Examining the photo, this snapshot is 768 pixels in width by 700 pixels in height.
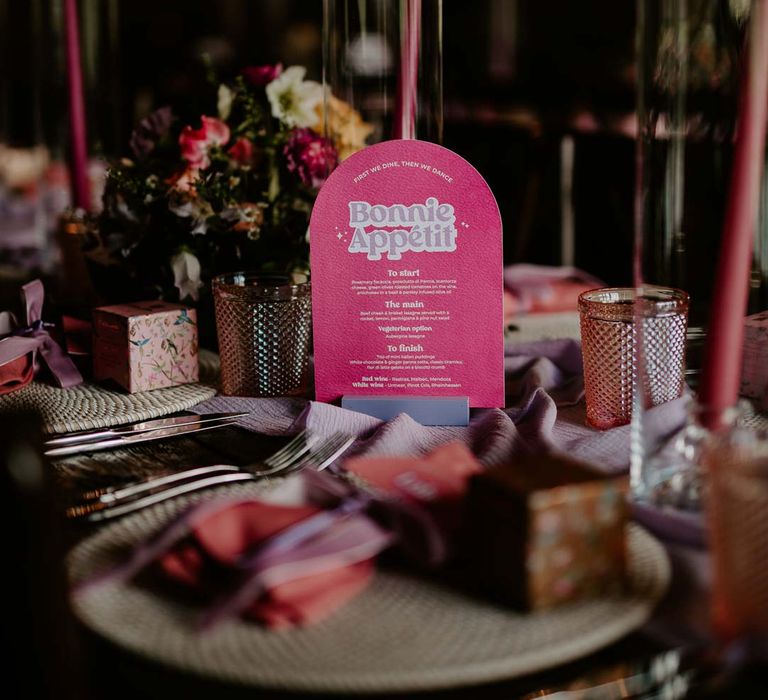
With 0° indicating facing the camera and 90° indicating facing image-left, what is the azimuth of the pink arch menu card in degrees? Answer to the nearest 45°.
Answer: approximately 0°

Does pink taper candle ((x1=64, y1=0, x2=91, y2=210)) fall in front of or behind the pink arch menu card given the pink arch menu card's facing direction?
behind
